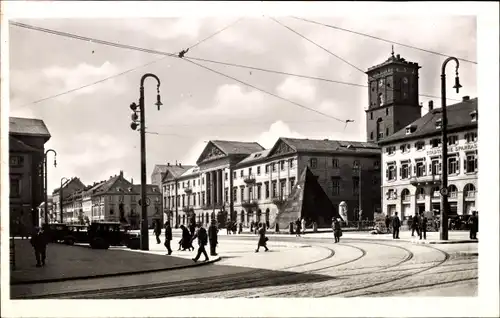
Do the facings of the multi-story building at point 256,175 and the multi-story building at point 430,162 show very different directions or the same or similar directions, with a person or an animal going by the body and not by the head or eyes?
same or similar directions

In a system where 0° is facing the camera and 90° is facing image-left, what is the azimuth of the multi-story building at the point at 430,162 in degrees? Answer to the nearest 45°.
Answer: approximately 45°

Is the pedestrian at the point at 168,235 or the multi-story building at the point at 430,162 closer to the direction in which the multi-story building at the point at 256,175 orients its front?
the pedestrian

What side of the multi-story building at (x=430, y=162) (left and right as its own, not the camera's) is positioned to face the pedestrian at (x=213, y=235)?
front

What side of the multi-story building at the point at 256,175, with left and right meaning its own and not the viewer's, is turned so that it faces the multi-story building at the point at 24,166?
front

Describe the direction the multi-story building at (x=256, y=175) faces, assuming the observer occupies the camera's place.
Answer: facing the viewer and to the left of the viewer

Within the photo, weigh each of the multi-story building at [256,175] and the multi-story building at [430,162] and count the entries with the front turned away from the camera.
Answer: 0
